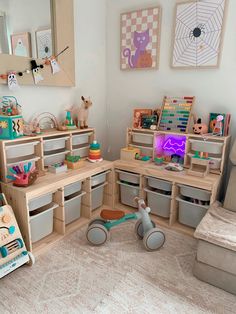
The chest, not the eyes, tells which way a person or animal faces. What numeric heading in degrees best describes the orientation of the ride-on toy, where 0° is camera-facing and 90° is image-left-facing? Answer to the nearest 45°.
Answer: approximately 270°

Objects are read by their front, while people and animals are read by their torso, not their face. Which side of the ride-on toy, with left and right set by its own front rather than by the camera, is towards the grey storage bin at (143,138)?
left

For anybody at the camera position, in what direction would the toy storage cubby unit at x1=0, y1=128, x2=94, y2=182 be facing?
facing the viewer and to the right of the viewer

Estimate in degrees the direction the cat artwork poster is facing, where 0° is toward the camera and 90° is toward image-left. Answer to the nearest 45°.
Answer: approximately 45°
